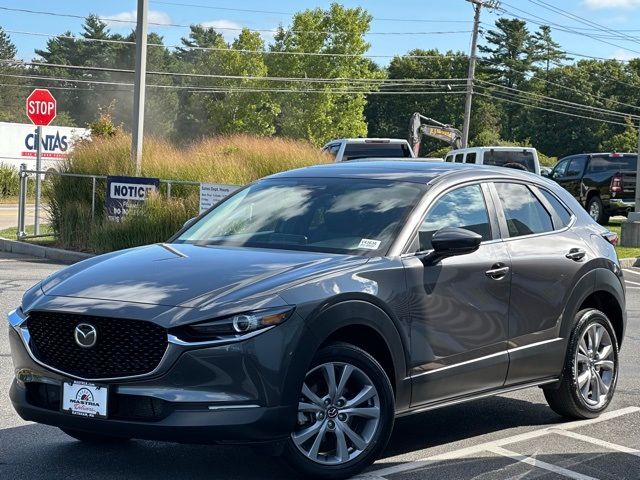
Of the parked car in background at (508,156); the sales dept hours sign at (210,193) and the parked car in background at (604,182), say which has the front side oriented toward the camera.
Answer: the sales dept hours sign

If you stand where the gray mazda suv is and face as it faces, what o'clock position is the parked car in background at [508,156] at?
The parked car in background is roughly at 5 o'clock from the gray mazda suv.

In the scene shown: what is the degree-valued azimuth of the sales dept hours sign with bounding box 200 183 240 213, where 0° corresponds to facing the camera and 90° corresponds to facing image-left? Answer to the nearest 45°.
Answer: approximately 0°

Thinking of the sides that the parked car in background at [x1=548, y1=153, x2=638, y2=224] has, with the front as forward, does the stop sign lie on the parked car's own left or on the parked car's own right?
on the parked car's own left

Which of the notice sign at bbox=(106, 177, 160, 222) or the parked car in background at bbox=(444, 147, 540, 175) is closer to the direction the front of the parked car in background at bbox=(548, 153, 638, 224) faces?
the parked car in background

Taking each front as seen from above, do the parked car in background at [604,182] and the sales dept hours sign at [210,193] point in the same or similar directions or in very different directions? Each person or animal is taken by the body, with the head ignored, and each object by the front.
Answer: very different directions

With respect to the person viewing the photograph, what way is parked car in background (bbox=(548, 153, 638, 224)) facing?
facing away from the viewer and to the left of the viewer

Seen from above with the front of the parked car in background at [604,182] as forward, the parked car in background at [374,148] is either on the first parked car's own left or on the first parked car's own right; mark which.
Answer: on the first parked car's own left

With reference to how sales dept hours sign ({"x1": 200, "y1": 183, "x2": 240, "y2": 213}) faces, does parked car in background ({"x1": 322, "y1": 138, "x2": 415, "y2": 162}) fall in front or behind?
behind

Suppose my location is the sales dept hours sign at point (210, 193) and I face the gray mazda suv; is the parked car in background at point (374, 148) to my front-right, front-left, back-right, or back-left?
back-left

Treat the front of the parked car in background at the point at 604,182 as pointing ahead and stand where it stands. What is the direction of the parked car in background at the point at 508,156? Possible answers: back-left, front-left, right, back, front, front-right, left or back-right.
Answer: front-left
